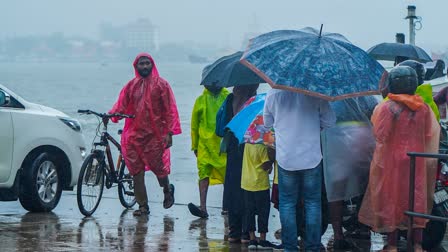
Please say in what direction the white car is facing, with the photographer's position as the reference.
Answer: facing to the right of the viewer

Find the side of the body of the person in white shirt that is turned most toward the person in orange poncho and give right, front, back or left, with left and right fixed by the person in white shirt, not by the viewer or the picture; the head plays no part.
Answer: right

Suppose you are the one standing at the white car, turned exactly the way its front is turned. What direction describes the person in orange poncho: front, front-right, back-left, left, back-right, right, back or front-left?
front-right

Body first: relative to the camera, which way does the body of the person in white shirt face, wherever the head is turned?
away from the camera

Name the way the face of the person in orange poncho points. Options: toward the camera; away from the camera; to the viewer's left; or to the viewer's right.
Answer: away from the camera

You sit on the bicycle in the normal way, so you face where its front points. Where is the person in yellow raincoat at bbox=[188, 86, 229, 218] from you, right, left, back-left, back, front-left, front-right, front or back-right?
back-left

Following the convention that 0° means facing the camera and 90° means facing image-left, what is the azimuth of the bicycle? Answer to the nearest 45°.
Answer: approximately 45°

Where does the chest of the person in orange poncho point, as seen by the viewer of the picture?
away from the camera

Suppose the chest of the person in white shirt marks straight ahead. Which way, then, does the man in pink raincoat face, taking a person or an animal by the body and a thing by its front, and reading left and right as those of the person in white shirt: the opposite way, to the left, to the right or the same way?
the opposite way

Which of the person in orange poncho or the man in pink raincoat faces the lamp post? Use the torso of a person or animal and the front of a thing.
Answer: the person in orange poncho
